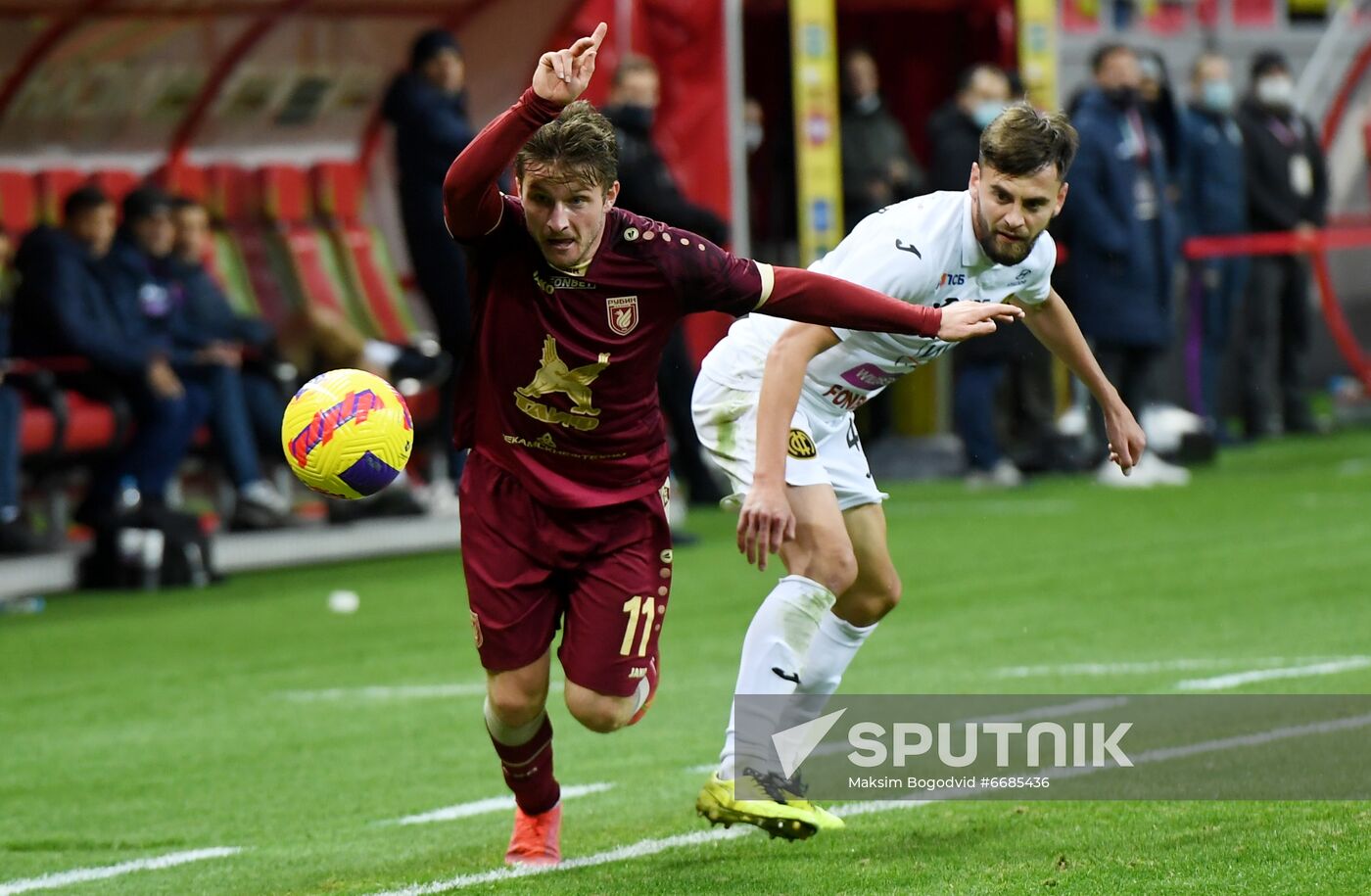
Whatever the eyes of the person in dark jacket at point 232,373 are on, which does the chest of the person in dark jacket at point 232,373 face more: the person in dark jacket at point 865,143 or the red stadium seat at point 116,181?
the person in dark jacket

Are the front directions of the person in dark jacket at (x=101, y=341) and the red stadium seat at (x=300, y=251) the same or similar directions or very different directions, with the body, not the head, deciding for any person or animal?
same or similar directions

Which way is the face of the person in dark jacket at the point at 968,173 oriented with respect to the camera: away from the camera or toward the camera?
toward the camera

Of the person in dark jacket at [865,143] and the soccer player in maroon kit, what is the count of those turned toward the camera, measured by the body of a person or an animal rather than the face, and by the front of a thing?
2

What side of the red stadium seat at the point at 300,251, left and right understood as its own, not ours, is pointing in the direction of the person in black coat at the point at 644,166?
front

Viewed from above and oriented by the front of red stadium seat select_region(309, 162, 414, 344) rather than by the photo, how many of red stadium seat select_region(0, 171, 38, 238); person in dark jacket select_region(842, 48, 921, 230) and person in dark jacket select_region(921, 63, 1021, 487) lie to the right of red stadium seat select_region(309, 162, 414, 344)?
1

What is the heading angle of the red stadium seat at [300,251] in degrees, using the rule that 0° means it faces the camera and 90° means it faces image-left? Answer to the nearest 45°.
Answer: approximately 315°

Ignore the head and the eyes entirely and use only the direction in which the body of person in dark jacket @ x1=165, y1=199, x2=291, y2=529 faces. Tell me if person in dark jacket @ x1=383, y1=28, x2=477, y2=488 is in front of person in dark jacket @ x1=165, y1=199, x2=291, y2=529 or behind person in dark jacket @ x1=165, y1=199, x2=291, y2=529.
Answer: in front

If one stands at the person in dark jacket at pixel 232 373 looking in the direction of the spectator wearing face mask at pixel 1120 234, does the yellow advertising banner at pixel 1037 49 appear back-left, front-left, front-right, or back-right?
front-left

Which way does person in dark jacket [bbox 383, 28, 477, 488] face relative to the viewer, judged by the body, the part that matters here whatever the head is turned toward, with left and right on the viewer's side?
facing the viewer and to the right of the viewer

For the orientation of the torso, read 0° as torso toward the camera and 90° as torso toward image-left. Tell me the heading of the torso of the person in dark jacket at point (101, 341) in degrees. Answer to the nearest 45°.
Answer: approximately 315°

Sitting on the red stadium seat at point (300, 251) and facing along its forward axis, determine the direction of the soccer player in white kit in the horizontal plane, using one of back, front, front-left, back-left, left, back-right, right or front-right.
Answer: front-right

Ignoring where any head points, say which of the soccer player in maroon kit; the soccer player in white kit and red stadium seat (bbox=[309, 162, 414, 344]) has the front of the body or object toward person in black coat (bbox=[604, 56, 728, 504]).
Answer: the red stadium seat

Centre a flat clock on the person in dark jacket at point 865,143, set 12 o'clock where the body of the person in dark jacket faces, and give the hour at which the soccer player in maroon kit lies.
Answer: The soccer player in maroon kit is roughly at 12 o'clock from the person in dark jacket.

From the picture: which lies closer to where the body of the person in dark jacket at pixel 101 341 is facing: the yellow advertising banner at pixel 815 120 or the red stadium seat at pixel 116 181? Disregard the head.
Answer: the yellow advertising banner

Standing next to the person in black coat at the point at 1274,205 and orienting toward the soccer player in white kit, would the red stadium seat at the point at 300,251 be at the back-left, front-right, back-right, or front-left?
front-right
